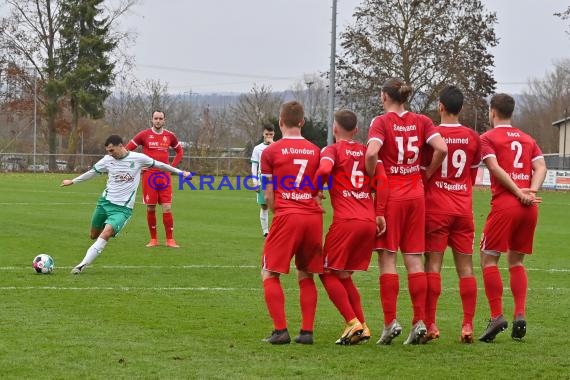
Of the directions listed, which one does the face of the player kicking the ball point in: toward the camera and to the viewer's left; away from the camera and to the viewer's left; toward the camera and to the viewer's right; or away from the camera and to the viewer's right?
toward the camera and to the viewer's left

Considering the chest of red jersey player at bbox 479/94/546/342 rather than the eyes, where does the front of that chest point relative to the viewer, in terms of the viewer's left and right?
facing away from the viewer and to the left of the viewer

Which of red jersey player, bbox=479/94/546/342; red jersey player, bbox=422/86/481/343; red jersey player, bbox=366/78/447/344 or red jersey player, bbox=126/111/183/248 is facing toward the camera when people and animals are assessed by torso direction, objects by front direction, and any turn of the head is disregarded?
red jersey player, bbox=126/111/183/248

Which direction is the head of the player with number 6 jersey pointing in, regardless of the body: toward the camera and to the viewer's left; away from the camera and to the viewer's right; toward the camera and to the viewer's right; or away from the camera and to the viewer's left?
away from the camera and to the viewer's left

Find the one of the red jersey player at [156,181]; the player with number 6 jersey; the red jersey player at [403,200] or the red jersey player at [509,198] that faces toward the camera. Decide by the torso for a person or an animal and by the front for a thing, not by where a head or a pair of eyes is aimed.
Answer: the red jersey player at [156,181]

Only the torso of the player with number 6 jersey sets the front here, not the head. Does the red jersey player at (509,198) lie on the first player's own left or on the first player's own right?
on the first player's own right

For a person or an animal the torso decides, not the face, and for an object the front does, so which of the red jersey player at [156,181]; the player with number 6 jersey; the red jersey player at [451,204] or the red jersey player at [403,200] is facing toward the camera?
the red jersey player at [156,181]

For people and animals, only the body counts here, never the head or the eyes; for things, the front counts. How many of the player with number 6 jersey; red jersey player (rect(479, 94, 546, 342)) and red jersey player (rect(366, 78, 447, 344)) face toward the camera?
0

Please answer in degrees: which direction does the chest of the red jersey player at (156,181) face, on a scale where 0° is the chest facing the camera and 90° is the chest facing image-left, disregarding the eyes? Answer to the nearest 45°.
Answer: approximately 0°

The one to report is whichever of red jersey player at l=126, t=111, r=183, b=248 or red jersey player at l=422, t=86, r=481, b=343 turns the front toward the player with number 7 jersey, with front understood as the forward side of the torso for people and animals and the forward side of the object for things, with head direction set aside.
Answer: red jersey player at l=126, t=111, r=183, b=248

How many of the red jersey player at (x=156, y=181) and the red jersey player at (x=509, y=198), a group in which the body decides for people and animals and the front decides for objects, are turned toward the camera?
1

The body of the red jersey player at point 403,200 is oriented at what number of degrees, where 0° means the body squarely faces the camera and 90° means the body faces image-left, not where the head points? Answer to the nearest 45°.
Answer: approximately 135°

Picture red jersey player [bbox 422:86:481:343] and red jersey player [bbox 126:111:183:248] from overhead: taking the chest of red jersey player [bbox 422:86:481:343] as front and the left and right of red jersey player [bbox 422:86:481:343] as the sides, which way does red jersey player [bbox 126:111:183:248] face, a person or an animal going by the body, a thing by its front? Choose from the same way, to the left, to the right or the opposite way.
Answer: the opposite way

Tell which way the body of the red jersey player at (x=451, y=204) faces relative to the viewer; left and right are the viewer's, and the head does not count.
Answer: facing away from the viewer

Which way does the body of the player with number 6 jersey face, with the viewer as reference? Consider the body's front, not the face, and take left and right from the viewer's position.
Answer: facing away from the viewer and to the left of the viewer
